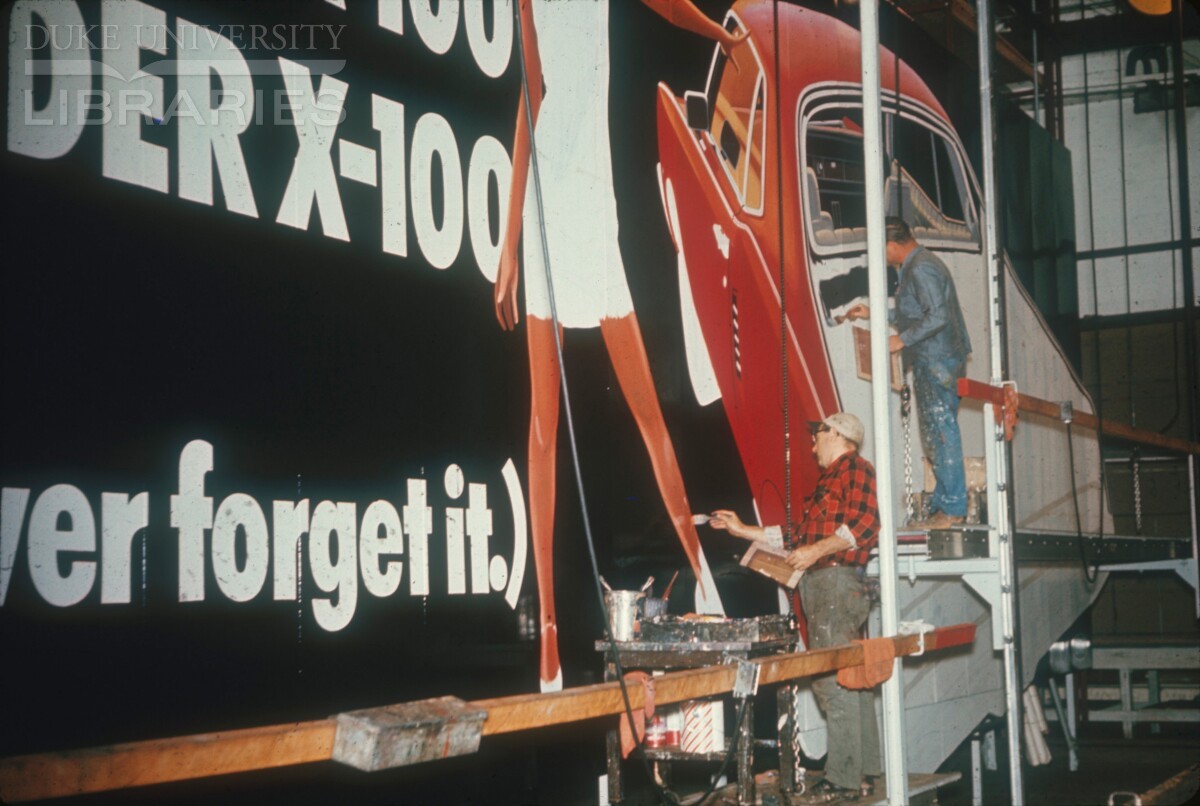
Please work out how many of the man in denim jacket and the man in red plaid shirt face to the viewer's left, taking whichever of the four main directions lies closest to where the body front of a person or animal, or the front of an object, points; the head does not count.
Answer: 2

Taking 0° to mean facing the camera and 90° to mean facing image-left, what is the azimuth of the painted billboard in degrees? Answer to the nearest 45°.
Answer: approximately 315°

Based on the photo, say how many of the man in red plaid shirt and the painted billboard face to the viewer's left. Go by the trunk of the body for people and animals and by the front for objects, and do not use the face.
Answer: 1

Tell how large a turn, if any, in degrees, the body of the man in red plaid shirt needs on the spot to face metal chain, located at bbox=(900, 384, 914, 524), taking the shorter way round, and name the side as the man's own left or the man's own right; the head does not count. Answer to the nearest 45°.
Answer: approximately 90° to the man's own right

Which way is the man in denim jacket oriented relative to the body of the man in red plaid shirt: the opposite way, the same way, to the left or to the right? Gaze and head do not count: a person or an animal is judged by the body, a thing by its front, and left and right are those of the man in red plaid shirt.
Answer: the same way

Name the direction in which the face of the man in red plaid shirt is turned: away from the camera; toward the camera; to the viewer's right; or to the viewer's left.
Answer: to the viewer's left

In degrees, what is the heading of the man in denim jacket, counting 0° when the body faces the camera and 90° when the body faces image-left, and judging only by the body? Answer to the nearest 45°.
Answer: approximately 90°

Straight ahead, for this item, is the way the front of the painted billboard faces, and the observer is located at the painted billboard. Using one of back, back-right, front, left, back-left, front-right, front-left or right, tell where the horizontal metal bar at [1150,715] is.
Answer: left

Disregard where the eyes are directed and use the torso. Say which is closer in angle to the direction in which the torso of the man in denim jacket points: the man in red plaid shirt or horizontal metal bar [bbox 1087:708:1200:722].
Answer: the man in red plaid shirt

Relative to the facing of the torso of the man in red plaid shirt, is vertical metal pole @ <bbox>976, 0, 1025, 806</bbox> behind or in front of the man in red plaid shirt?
behind

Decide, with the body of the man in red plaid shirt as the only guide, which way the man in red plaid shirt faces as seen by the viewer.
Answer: to the viewer's left
